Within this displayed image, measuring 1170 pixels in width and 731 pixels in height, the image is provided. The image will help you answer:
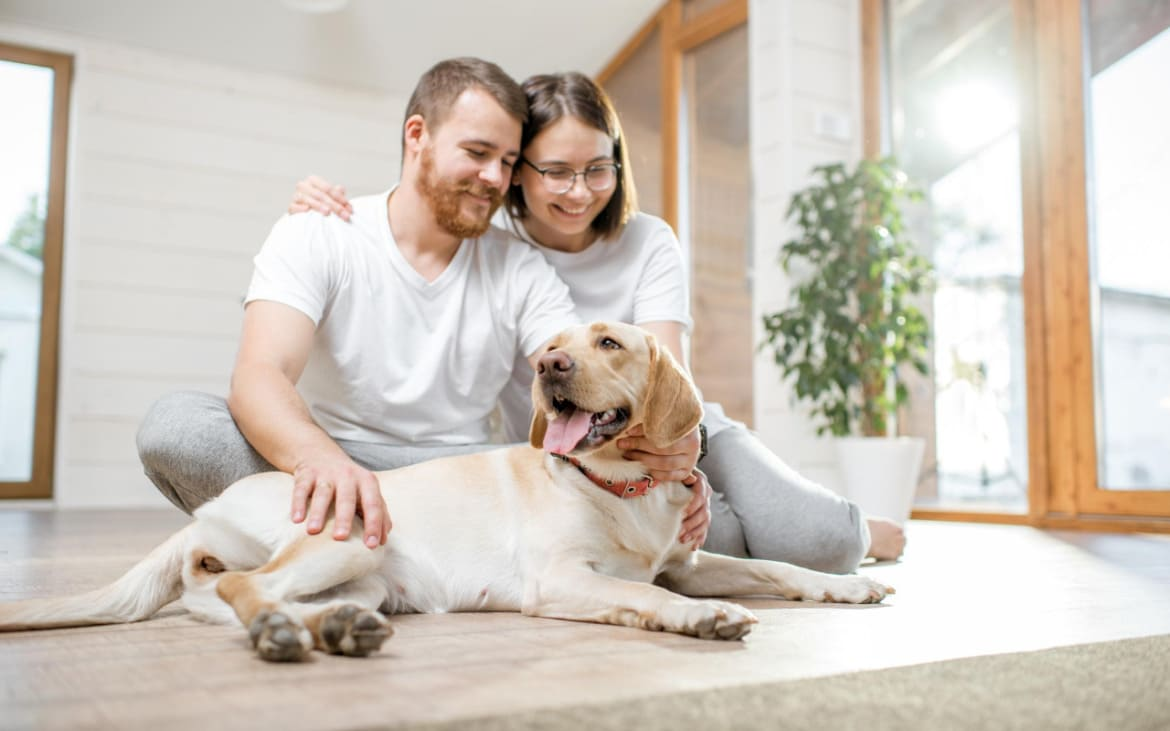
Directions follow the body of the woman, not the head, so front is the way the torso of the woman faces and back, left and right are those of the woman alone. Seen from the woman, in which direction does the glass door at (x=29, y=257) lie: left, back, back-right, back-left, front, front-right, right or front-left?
back-right

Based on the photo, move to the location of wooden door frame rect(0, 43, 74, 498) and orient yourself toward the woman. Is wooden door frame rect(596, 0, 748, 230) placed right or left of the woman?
left

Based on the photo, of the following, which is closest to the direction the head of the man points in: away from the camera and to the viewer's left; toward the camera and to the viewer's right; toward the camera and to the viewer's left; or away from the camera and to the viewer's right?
toward the camera and to the viewer's right

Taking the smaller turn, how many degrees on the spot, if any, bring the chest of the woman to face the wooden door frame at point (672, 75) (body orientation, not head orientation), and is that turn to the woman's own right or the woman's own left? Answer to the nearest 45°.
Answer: approximately 180°

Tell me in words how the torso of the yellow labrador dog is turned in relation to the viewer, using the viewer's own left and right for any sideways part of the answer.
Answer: facing to the right of the viewer

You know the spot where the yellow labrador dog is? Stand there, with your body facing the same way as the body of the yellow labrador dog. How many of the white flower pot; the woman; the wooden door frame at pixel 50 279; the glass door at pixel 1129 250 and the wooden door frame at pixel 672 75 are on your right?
0

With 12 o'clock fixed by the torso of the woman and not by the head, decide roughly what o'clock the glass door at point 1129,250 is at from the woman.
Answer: The glass door is roughly at 8 o'clock from the woman.

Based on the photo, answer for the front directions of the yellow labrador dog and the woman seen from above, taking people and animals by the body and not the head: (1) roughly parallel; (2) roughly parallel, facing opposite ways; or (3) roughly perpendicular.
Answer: roughly perpendicular

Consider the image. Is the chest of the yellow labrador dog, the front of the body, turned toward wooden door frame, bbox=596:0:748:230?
no

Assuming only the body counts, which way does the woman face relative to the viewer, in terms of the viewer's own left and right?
facing the viewer

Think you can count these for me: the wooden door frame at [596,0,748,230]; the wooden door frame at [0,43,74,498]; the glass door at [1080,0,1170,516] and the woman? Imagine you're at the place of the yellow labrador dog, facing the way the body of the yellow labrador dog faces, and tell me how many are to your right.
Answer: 0

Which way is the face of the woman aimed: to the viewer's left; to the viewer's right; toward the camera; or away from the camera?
toward the camera

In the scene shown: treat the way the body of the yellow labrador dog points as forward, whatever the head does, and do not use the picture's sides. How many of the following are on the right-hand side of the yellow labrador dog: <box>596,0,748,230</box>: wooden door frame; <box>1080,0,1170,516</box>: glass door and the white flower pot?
0

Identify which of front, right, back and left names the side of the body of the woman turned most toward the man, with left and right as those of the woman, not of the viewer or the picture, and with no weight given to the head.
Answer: right

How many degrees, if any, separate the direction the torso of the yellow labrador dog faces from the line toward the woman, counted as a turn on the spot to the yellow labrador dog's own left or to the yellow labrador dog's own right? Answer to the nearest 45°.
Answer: approximately 45° to the yellow labrador dog's own left

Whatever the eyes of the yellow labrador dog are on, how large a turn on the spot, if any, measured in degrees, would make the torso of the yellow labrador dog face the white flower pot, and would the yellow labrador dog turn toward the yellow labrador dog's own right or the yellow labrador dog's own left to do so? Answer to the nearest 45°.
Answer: approximately 45° to the yellow labrador dog's own left

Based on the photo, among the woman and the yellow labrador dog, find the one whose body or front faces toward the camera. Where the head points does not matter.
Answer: the woman
